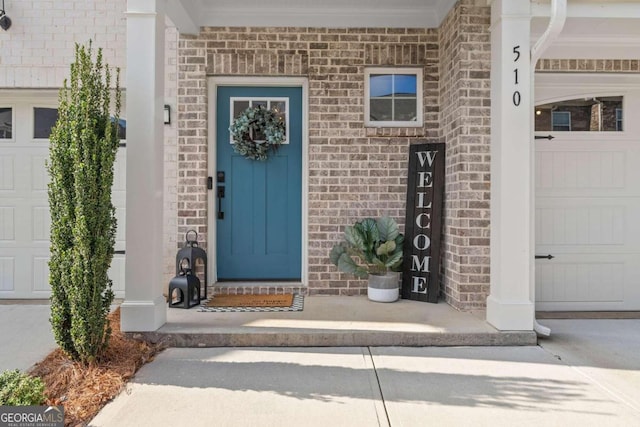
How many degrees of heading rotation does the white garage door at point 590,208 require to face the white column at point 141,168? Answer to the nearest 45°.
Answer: approximately 45° to its right

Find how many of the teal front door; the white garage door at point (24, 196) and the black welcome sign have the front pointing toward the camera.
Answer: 3

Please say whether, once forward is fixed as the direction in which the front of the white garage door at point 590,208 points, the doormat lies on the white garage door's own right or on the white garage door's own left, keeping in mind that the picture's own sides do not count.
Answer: on the white garage door's own right

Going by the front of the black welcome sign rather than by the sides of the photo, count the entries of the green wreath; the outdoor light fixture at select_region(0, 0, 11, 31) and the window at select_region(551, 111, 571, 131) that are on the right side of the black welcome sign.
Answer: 2

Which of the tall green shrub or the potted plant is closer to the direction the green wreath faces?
the tall green shrub

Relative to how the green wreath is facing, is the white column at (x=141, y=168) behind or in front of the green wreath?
in front

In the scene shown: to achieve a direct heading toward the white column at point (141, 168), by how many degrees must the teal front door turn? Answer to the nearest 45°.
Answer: approximately 45° to its right

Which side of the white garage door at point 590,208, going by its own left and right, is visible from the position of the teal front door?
right

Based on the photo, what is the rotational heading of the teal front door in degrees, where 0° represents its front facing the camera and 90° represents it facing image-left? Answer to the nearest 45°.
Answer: approximately 0°
